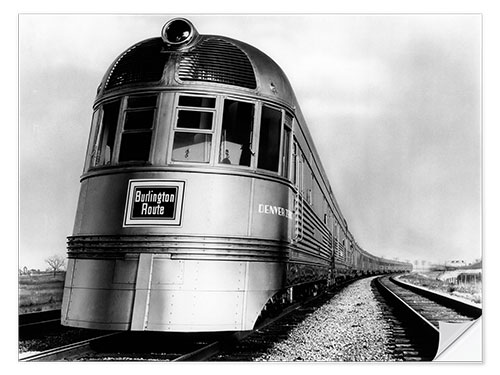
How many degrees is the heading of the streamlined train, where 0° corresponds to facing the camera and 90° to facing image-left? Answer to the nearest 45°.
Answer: approximately 45°
